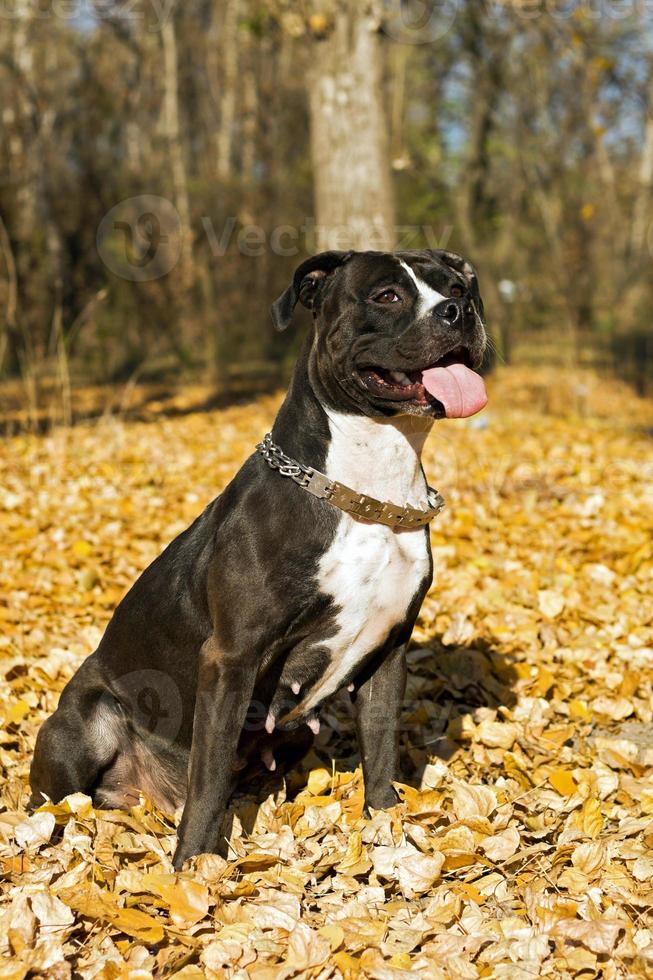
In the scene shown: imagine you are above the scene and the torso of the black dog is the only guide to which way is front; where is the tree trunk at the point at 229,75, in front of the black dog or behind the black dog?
behind

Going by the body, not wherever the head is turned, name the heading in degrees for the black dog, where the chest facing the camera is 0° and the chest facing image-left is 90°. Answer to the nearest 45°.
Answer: approximately 315°

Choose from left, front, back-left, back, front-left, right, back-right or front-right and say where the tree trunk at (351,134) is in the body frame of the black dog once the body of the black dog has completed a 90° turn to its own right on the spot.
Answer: back-right
